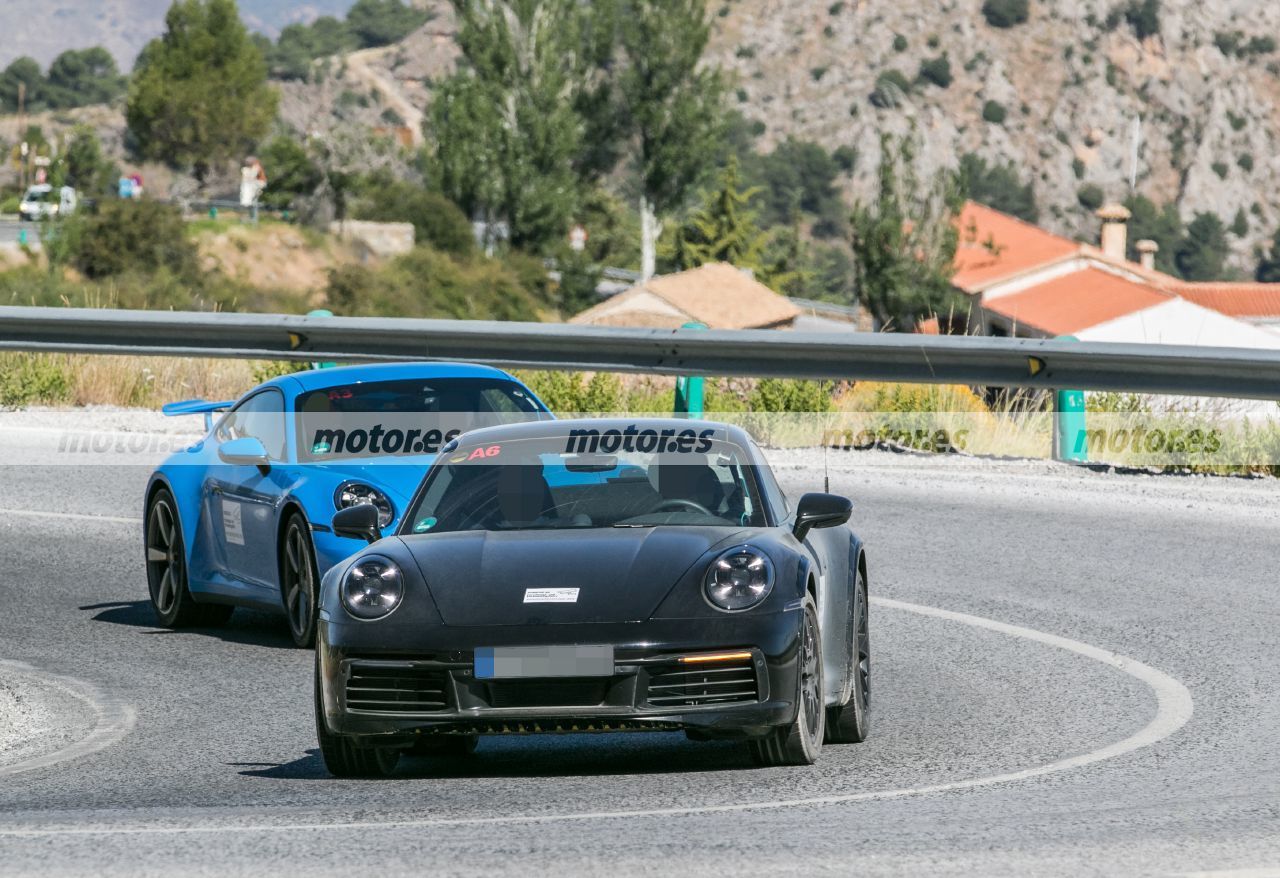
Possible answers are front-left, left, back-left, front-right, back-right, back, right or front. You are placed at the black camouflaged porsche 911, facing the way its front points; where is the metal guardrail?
back

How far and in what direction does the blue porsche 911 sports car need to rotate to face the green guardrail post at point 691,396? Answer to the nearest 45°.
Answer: approximately 90° to its left

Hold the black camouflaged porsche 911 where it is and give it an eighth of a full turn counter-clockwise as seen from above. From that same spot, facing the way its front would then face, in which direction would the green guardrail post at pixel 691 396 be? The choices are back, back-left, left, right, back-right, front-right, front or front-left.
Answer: back-left

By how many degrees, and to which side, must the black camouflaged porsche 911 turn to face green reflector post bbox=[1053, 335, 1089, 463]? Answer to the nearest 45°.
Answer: approximately 135° to its left

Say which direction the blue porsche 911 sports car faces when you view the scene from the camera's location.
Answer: facing the viewer and to the right of the viewer

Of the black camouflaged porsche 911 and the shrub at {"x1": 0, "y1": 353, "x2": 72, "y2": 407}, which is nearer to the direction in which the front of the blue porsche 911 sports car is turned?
the black camouflaged porsche 911

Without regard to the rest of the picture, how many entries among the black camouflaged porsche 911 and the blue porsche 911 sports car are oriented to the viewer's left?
0

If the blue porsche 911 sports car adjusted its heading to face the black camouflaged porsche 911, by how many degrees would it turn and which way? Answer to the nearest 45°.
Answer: approximately 45° to its right

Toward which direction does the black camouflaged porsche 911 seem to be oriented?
toward the camera

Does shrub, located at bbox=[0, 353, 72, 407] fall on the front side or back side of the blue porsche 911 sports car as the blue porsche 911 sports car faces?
on the back side

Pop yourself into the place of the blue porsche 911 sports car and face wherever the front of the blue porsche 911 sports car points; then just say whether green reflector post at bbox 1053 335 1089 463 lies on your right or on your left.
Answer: on your left
